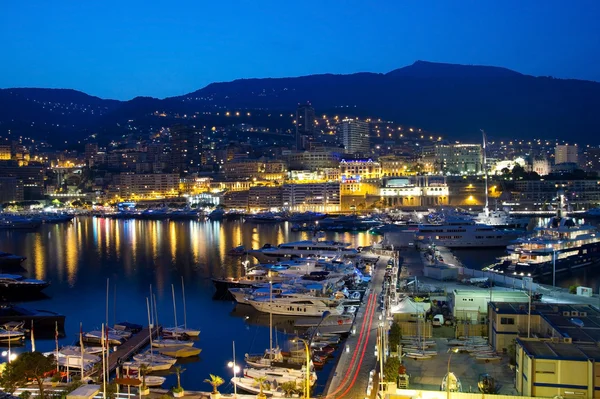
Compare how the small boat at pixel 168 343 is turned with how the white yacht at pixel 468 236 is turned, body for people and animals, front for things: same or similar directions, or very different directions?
same or similar directions

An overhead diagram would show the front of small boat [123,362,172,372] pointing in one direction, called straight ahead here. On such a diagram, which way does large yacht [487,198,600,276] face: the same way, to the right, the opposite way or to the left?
the same way

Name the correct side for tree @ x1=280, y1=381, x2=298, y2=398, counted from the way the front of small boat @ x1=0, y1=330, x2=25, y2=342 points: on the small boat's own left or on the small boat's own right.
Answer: on the small boat's own right

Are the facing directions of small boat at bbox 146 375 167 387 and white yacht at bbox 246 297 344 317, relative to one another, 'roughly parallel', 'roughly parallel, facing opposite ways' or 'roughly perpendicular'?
roughly parallel, facing opposite ways

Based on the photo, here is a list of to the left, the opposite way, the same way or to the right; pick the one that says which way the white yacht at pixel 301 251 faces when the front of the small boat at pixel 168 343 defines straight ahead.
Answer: the opposite way

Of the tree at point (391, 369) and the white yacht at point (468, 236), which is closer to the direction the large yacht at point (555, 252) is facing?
the white yacht

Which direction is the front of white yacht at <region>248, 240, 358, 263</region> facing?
to the viewer's left

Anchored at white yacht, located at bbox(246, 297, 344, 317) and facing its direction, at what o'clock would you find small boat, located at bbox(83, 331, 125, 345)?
The small boat is roughly at 11 o'clock from the white yacht.

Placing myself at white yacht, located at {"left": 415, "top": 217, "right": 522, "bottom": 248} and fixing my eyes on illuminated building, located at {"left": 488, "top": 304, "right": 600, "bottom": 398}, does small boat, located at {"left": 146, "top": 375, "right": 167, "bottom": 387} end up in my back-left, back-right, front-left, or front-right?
front-right

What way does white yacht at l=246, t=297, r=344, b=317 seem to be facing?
to the viewer's left
